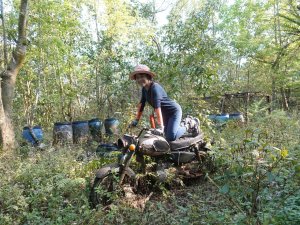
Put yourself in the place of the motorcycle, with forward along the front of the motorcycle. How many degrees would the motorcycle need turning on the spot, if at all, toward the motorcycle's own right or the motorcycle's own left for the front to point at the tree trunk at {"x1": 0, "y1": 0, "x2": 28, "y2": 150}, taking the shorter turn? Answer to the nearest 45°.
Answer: approximately 90° to the motorcycle's own right

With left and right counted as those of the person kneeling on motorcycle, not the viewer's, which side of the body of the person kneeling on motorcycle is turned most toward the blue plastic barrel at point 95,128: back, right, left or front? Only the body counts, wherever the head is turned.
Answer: right

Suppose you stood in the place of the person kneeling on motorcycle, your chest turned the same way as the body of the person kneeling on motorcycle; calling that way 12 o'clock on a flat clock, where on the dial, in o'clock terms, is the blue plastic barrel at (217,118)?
The blue plastic barrel is roughly at 5 o'clock from the person kneeling on motorcycle.

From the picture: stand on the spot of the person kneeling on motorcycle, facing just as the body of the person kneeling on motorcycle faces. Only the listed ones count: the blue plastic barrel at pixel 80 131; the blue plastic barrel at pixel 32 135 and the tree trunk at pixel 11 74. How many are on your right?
3

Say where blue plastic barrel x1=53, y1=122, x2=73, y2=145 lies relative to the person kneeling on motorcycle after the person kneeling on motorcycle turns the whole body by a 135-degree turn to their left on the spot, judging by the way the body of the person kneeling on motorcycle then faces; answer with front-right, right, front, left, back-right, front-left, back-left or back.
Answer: back-left

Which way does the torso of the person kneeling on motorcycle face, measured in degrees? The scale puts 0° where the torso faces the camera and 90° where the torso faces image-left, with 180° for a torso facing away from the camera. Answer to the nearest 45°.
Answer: approximately 45°

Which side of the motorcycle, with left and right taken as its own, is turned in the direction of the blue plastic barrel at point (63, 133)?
right

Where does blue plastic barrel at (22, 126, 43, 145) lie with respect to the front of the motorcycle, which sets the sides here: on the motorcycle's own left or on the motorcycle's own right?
on the motorcycle's own right

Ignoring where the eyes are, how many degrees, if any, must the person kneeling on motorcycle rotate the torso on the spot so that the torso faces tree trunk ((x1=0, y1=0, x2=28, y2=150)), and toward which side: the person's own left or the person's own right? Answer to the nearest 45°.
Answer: approximately 90° to the person's own right

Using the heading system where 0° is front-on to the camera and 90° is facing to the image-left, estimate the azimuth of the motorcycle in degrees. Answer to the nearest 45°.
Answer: approximately 45°

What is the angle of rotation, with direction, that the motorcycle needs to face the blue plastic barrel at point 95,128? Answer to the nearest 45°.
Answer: approximately 135° to its right

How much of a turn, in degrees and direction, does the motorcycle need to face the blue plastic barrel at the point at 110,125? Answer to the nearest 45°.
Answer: approximately 135° to its right
